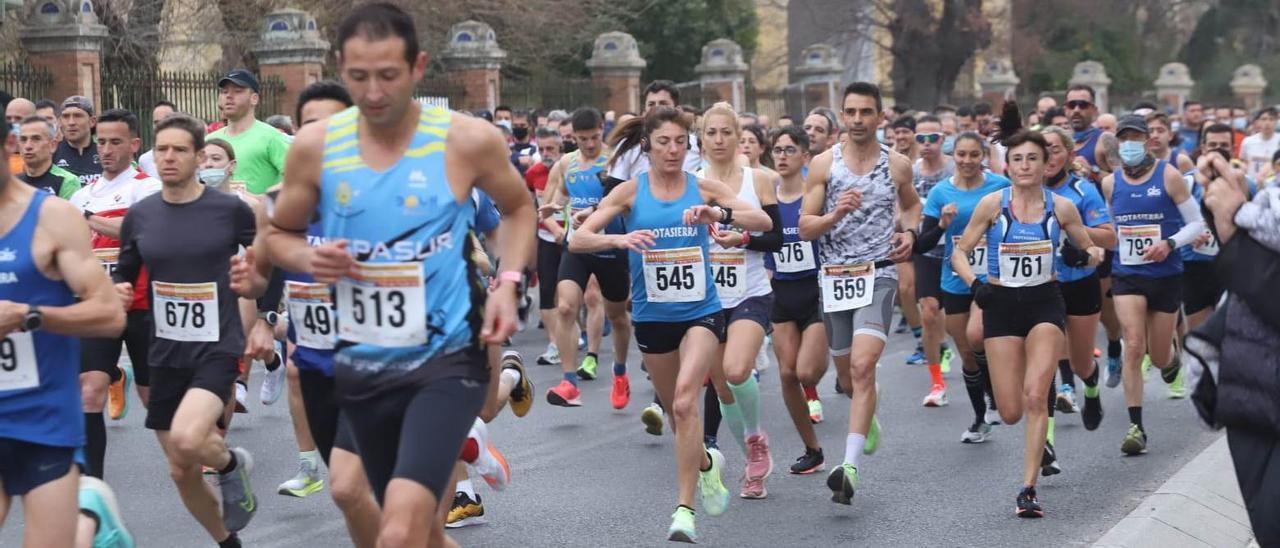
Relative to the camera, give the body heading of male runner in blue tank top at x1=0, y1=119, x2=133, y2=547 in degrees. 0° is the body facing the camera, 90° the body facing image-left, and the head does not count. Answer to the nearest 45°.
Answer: approximately 45°

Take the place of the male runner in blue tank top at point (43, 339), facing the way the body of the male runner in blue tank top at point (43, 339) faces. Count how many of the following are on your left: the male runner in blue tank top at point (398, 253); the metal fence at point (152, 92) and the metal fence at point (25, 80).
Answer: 1

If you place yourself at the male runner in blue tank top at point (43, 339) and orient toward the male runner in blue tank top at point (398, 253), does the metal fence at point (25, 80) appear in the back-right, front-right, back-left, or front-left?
back-left

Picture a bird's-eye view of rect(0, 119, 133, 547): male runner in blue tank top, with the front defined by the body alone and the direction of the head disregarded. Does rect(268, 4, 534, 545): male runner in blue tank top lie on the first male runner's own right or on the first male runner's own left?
on the first male runner's own left

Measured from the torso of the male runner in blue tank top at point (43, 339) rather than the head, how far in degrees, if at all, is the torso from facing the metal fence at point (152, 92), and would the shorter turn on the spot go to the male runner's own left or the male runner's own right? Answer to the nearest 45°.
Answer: approximately 135° to the male runner's own right

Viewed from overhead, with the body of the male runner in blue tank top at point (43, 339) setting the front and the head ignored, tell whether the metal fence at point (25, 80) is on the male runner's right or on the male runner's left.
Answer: on the male runner's right
